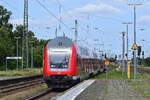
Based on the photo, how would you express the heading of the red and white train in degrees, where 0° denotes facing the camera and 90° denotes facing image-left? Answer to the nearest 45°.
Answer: approximately 45°

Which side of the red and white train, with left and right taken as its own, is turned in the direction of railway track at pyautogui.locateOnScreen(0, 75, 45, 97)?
right
